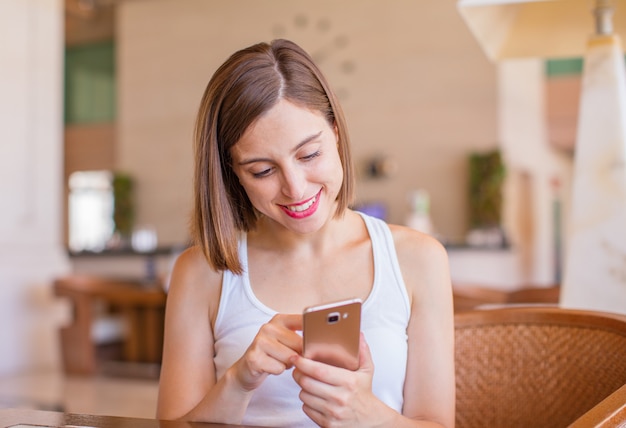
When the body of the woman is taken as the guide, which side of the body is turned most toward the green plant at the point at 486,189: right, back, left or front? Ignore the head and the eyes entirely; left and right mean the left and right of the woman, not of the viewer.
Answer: back

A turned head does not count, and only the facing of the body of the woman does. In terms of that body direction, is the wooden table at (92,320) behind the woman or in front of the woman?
behind

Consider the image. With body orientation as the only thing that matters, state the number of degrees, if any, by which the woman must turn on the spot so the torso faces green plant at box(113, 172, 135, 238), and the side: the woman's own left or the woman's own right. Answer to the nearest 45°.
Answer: approximately 180°

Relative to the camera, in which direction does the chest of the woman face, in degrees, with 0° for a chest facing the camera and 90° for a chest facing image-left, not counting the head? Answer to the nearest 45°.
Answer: approximately 0°

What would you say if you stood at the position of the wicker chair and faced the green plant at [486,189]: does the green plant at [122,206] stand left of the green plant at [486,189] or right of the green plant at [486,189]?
left
